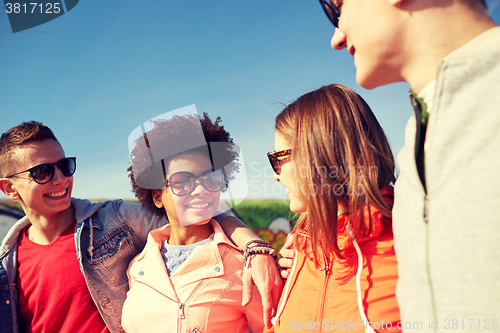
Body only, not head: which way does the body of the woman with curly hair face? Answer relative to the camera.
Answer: toward the camera
